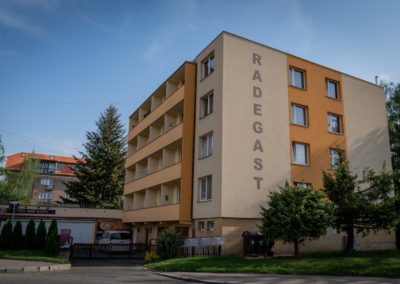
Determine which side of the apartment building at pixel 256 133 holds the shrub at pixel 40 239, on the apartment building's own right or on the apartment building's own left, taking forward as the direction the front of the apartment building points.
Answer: on the apartment building's own right
